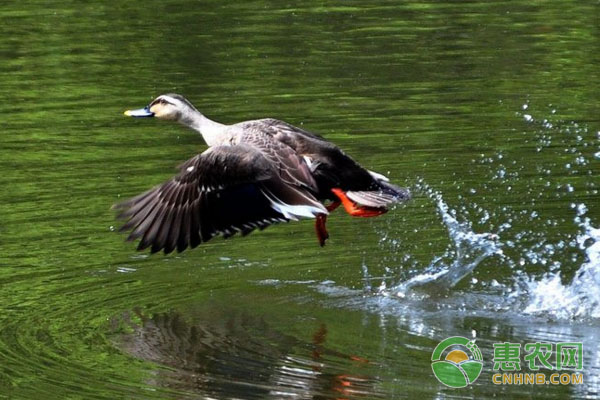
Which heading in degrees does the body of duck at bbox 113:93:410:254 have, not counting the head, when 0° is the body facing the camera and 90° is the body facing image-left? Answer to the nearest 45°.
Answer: approximately 90°

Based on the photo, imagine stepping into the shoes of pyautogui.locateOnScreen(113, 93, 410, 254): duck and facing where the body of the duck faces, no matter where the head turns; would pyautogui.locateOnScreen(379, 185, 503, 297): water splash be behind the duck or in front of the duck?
behind

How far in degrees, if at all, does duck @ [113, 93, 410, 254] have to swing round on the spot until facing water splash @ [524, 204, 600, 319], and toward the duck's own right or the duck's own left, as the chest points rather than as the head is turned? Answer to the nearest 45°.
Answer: approximately 180°
